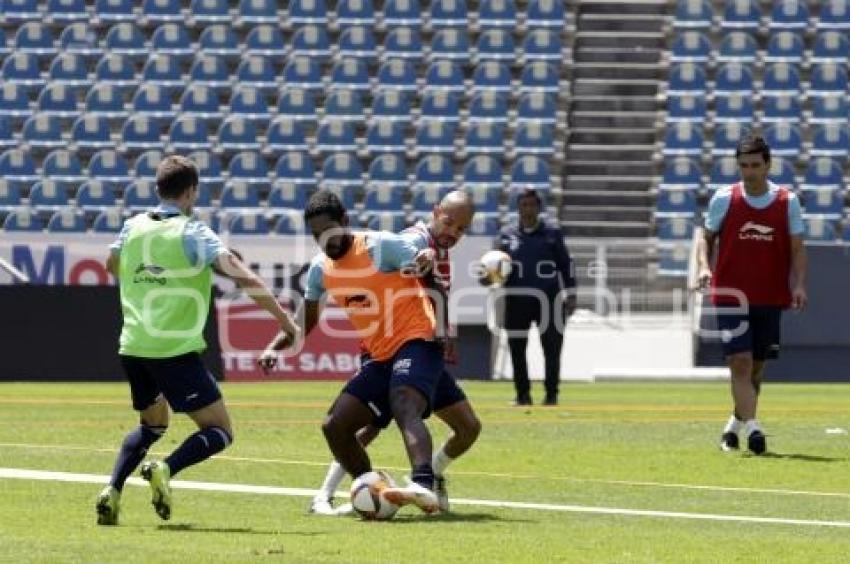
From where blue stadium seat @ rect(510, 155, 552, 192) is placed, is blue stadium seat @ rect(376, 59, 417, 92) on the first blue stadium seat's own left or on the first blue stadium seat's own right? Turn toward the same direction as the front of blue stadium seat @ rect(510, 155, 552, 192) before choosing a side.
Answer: on the first blue stadium seat's own right

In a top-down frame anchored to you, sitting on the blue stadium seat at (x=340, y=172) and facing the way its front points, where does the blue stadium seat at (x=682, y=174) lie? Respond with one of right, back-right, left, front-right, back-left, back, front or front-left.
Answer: left

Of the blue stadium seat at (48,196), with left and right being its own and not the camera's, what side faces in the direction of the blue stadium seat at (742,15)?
left

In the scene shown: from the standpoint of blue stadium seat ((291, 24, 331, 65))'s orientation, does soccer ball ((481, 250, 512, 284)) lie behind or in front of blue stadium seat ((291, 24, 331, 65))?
in front

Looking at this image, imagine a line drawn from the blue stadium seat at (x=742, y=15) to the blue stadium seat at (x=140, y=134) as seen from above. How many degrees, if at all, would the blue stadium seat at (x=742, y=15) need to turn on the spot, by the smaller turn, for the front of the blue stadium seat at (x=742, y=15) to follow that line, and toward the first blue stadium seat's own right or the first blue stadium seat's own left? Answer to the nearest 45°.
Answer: approximately 90° to the first blue stadium seat's own right

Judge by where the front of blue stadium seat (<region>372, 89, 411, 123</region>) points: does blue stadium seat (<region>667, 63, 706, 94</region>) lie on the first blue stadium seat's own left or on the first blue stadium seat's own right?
on the first blue stadium seat's own left

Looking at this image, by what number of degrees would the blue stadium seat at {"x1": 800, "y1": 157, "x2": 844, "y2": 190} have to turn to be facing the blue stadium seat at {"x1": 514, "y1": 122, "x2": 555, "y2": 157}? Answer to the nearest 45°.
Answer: approximately 90° to its right

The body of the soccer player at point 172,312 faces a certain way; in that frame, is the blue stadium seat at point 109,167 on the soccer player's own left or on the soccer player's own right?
on the soccer player's own left

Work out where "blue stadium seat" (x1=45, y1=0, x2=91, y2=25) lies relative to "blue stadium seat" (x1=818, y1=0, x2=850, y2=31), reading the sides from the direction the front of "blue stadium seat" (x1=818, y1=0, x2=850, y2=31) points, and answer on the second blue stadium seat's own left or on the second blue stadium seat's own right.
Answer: on the second blue stadium seat's own right

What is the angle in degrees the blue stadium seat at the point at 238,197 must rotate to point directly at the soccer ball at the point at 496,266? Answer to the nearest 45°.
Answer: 0° — it already faces it

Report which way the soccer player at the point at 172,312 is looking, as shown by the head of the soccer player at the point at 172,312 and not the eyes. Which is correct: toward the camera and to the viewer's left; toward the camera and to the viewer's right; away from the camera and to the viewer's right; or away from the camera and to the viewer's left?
away from the camera and to the viewer's right
